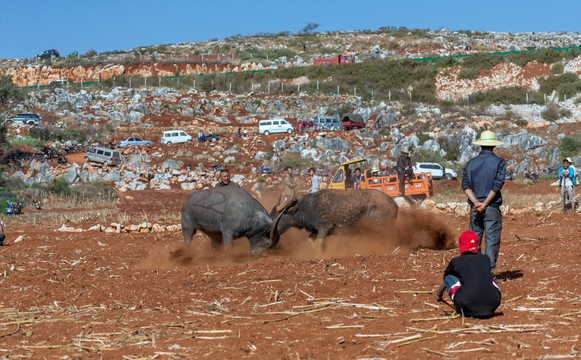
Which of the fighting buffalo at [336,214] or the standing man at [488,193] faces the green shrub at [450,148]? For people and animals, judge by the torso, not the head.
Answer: the standing man

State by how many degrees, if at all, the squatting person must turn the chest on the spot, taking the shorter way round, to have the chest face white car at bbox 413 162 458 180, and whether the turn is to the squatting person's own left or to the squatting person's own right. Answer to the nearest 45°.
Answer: approximately 45° to the squatting person's own right

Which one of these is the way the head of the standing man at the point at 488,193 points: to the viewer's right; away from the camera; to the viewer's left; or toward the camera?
away from the camera

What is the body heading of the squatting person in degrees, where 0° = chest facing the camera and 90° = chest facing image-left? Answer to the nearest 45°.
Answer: approximately 135°

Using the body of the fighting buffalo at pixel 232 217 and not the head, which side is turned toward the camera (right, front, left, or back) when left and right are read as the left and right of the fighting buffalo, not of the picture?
right

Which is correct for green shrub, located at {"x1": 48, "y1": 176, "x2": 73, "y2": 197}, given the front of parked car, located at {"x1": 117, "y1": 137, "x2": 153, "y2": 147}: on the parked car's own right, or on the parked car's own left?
on the parked car's own right

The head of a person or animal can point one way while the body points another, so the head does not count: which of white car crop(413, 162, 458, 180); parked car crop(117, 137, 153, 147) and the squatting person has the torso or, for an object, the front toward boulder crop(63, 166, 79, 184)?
the squatting person

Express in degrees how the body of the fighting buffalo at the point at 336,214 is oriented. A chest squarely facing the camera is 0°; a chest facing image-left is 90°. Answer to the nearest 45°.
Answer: approximately 90°

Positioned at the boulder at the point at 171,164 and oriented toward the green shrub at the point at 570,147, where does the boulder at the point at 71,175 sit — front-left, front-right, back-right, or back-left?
back-right
